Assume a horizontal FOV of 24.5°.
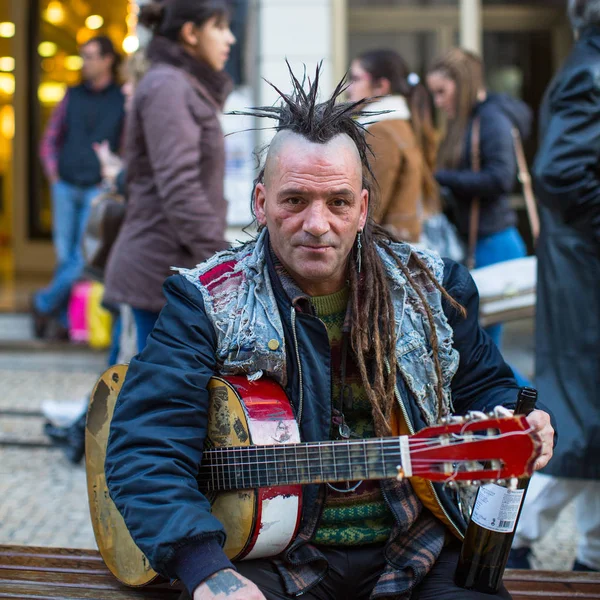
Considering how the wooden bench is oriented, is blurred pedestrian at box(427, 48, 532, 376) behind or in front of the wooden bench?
behind

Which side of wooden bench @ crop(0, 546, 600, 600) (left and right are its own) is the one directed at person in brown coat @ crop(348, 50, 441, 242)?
back

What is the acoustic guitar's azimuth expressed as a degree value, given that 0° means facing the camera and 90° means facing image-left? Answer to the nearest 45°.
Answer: approximately 45°

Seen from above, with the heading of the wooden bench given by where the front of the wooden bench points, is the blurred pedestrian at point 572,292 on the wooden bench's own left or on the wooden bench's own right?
on the wooden bench's own left

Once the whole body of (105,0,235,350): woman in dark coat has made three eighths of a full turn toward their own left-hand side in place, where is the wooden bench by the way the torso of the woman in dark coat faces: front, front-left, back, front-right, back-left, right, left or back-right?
back-left

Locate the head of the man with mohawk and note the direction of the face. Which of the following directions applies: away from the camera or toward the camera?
toward the camera

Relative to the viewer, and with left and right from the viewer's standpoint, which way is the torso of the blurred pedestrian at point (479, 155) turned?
facing to the left of the viewer

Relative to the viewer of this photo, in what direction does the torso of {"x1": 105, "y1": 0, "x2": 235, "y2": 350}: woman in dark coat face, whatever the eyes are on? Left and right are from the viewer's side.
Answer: facing to the right of the viewer

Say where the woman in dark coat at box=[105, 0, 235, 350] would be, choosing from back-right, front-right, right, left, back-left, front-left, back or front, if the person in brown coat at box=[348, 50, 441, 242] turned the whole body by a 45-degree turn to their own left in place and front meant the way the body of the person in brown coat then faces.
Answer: front

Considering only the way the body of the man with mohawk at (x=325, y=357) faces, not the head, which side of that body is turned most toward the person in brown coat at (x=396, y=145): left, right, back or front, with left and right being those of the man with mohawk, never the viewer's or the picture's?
back

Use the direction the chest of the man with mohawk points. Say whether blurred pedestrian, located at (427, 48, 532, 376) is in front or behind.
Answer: behind

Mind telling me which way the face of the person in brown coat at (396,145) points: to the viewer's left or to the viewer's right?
to the viewer's left

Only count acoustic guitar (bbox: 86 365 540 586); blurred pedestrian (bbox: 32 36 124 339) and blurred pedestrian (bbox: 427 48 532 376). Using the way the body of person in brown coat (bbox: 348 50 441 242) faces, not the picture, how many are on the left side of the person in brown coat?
1
